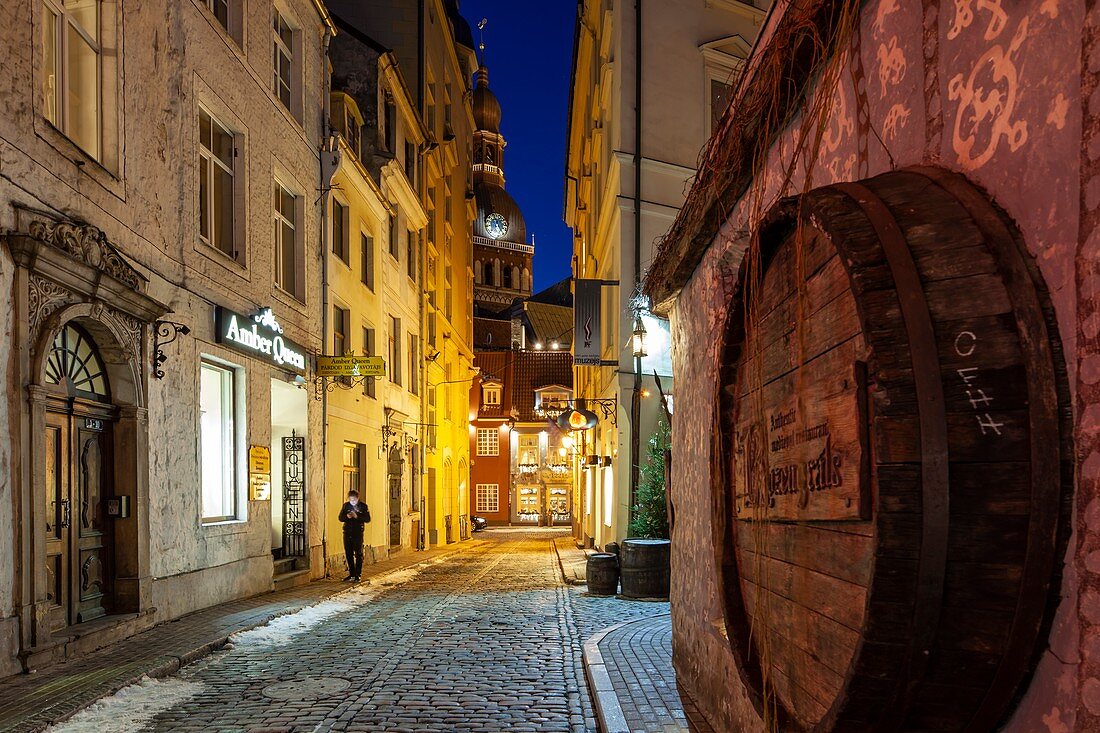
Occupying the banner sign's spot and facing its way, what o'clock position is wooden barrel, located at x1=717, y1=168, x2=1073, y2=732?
The wooden barrel is roughly at 12 o'clock from the banner sign.

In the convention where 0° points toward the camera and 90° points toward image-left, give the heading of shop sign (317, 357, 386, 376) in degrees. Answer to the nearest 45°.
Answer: approximately 0°

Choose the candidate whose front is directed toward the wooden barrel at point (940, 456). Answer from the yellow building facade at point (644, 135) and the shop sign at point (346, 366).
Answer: the shop sign

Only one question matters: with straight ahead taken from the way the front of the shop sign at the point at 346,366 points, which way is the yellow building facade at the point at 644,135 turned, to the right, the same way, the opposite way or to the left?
to the right

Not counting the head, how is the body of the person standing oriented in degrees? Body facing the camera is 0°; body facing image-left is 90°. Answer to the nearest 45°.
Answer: approximately 0°

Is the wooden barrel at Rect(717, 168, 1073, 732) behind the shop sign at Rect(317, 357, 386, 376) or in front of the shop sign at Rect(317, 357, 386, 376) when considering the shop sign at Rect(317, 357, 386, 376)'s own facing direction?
in front

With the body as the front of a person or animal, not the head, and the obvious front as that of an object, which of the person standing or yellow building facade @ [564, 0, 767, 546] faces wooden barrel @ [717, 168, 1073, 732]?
the person standing

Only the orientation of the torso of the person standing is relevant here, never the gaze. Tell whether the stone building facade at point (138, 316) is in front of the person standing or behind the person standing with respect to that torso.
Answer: in front

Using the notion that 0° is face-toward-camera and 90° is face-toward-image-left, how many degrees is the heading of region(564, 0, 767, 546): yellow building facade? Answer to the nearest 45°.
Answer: approximately 90°
